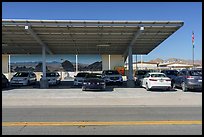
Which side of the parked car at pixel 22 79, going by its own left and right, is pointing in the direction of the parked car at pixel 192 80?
left

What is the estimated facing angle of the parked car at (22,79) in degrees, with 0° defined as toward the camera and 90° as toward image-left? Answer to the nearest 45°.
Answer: approximately 45°

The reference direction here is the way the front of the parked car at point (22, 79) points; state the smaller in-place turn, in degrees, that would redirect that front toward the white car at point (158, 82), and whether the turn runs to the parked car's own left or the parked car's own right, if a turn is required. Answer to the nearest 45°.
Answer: approximately 90° to the parked car's own left
